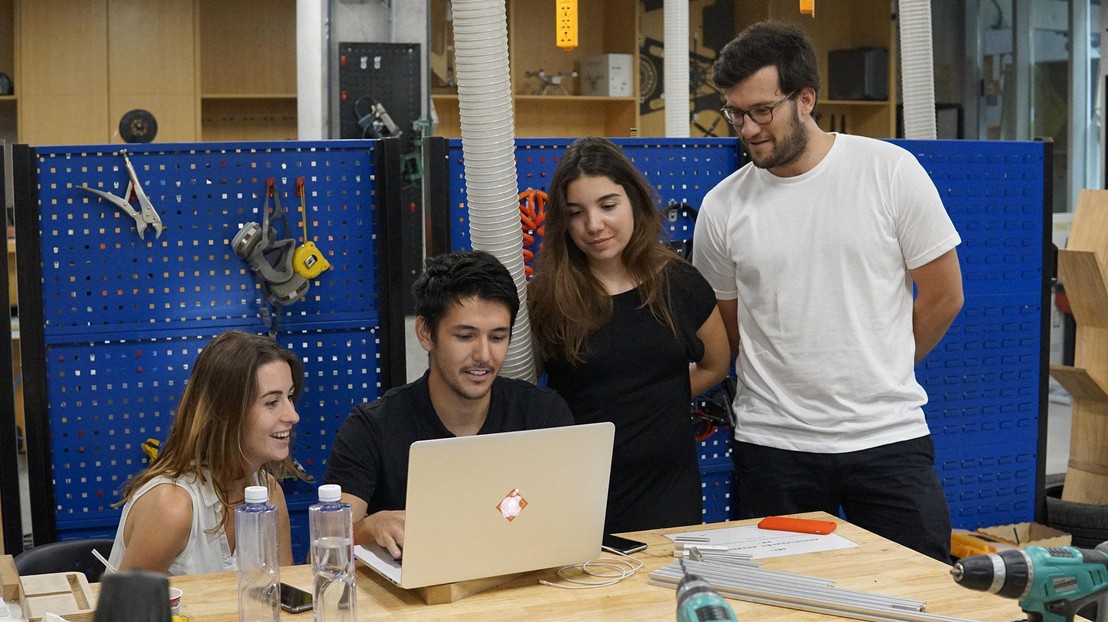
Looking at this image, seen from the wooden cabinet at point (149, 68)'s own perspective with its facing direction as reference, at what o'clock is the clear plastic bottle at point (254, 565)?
The clear plastic bottle is roughly at 12 o'clock from the wooden cabinet.

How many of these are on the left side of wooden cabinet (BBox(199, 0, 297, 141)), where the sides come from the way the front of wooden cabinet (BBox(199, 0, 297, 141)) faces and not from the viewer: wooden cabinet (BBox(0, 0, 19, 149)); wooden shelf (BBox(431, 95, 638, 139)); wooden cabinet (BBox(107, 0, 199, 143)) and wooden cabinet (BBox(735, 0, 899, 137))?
2

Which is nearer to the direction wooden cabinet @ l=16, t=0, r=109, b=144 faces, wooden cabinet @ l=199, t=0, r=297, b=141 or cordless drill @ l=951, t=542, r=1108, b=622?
the cordless drill
